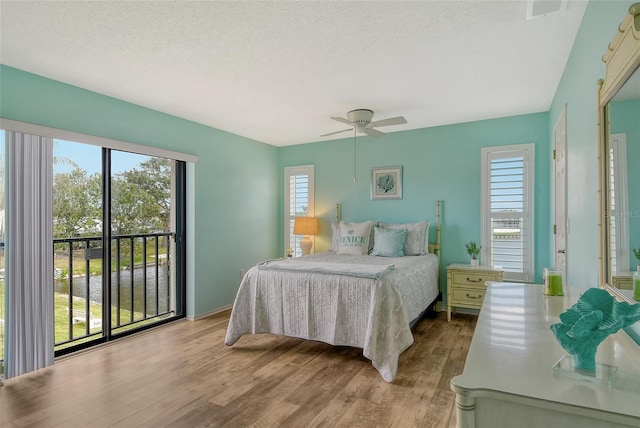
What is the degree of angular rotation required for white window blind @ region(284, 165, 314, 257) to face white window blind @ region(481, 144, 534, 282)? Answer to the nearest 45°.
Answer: approximately 90° to its left

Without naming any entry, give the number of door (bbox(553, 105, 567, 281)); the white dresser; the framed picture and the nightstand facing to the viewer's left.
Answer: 2

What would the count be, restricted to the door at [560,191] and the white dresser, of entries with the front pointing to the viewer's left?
2

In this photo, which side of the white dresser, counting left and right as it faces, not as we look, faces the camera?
left

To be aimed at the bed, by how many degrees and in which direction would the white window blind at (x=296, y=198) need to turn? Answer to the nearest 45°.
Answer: approximately 45° to its left

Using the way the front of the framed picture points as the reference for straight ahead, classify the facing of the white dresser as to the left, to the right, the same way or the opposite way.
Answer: to the right

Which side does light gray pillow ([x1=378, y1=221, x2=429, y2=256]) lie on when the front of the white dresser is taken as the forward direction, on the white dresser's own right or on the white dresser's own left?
on the white dresser's own right

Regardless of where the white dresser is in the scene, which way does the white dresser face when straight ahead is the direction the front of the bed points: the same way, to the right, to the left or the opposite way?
to the right

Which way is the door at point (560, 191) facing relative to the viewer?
to the viewer's left
